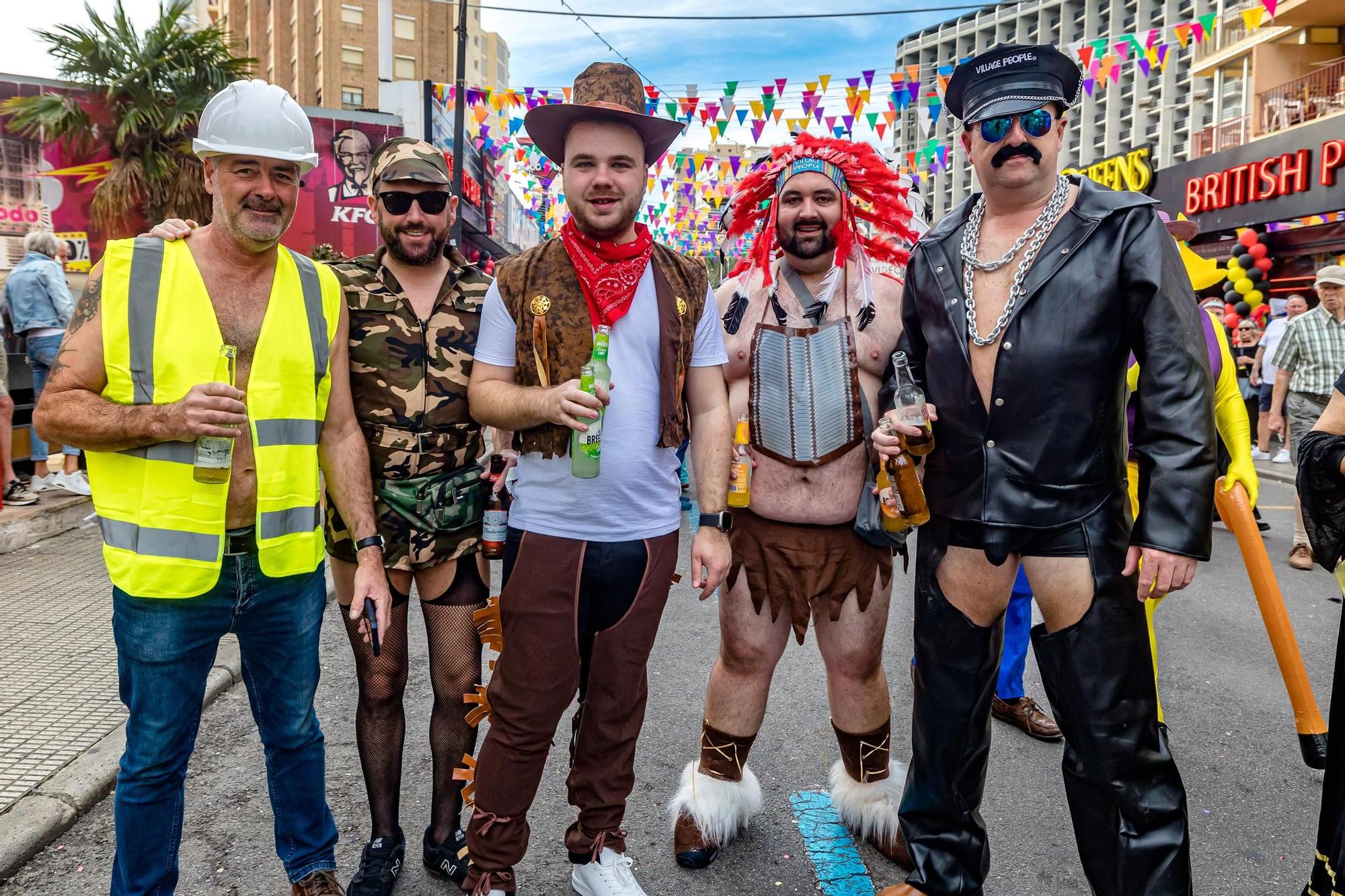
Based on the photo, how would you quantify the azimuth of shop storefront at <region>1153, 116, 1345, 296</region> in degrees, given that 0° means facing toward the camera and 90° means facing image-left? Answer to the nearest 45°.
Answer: approximately 45°

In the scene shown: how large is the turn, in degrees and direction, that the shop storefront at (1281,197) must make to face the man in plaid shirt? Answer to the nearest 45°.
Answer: approximately 45° to its left

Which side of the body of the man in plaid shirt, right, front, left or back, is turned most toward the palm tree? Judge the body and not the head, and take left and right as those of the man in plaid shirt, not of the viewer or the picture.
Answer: right

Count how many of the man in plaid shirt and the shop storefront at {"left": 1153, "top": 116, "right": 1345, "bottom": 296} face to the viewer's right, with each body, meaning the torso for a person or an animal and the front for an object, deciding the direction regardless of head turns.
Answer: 0

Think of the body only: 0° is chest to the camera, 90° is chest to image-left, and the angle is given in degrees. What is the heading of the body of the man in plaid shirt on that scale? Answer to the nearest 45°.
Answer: approximately 0°

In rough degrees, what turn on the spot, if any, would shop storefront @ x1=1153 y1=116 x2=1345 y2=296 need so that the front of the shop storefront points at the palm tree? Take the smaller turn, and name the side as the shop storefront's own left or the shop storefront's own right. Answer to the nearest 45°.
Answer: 0° — it already faces it

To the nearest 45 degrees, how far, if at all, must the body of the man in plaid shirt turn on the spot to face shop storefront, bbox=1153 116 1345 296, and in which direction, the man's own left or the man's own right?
approximately 180°
